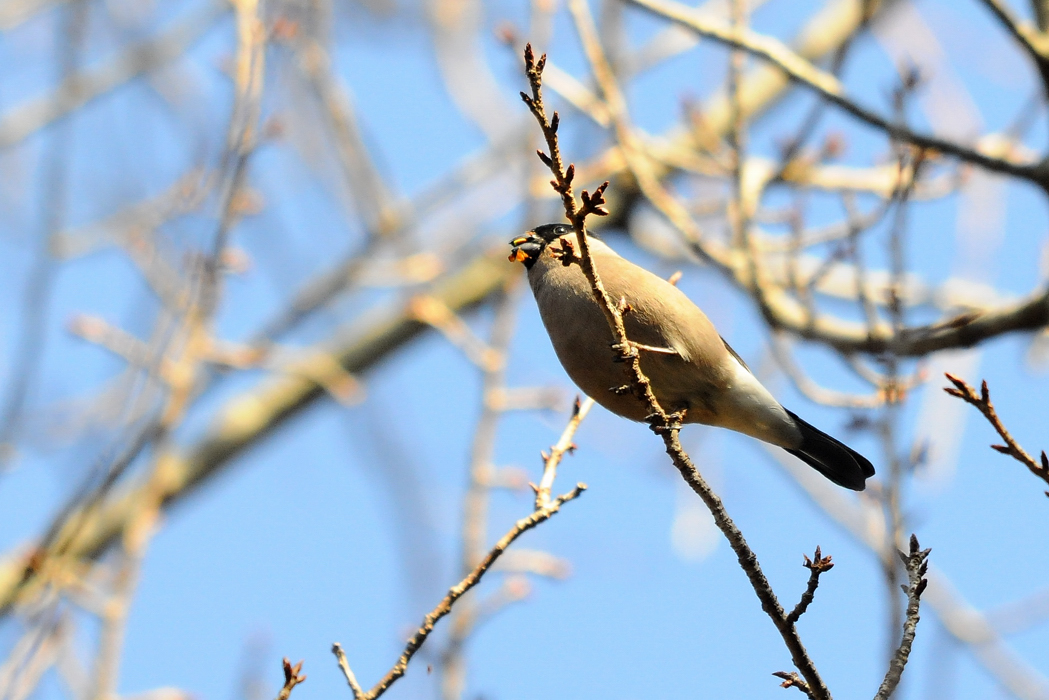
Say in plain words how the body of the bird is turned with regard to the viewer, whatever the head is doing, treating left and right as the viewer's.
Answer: facing to the left of the viewer

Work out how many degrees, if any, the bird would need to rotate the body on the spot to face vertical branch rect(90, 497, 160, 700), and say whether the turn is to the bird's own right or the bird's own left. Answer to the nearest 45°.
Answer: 0° — it already faces it

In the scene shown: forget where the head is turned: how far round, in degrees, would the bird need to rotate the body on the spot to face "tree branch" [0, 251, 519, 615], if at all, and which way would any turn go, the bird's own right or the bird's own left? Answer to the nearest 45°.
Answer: approximately 45° to the bird's own right

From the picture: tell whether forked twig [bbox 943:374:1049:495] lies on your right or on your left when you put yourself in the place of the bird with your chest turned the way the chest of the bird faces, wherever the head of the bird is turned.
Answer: on your left
